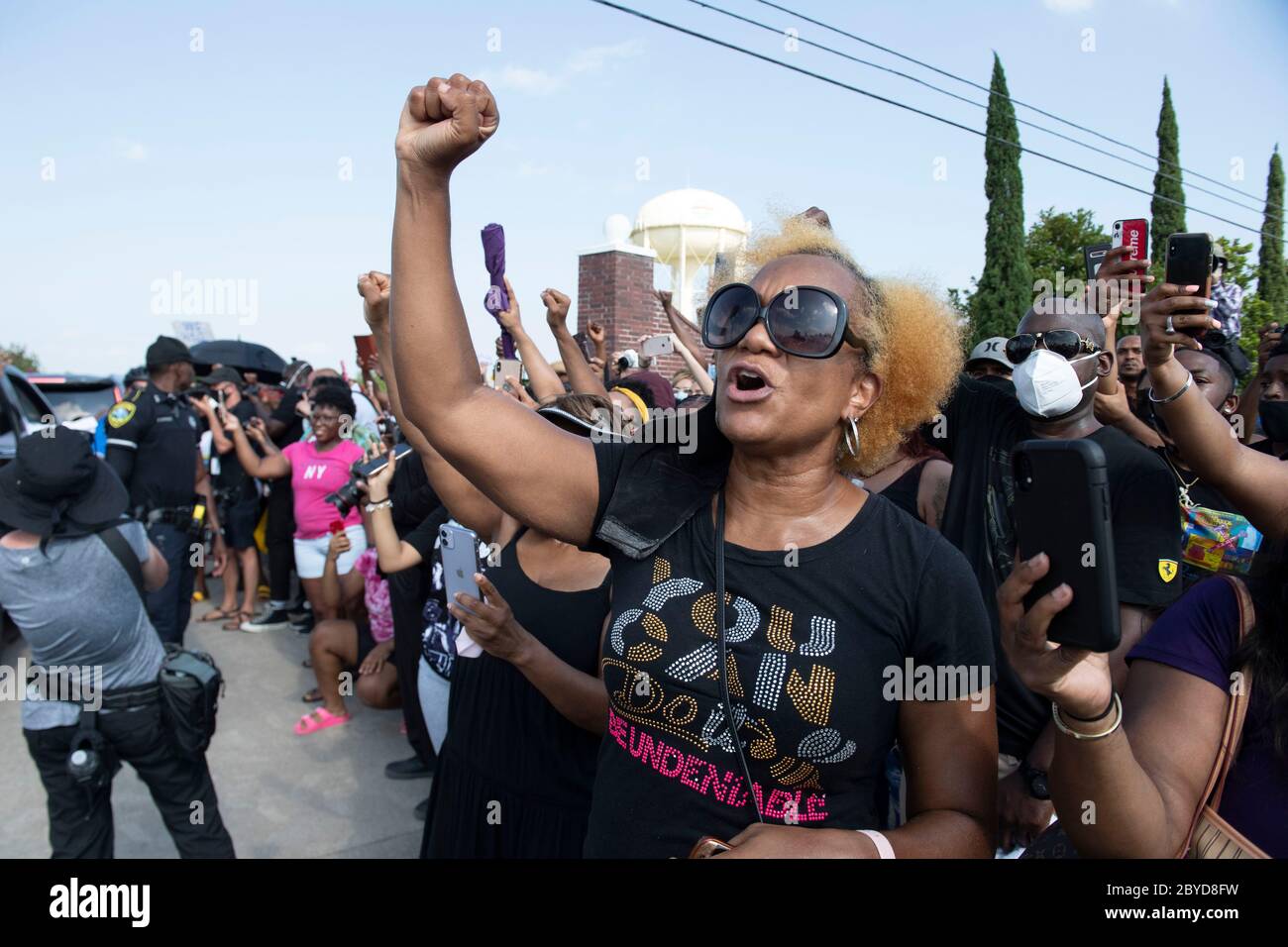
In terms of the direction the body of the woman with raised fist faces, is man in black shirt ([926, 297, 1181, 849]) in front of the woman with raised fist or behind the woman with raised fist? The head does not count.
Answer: behind

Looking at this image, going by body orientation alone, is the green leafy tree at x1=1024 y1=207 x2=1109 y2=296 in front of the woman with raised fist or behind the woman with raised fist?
behind

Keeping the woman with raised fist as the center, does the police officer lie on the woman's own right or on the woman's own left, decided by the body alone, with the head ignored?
on the woman's own right

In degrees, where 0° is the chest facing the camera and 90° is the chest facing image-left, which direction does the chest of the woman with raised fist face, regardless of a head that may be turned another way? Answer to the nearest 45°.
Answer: approximately 45°

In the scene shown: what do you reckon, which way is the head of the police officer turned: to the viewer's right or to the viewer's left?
to the viewer's right

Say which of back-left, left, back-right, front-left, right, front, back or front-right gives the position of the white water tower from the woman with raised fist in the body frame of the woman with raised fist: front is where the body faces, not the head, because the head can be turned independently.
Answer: back-right

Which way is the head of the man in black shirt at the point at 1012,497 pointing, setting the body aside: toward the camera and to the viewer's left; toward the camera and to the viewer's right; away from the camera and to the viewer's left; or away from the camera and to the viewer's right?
toward the camera and to the viewer's left
